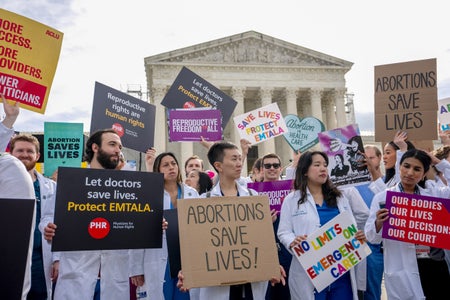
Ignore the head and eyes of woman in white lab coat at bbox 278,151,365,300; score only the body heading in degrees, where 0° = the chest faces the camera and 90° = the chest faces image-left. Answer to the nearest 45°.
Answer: approximately 315°

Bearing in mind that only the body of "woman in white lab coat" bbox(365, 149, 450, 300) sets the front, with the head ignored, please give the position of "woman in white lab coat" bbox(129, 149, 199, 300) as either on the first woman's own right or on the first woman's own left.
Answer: on the first woman's own right

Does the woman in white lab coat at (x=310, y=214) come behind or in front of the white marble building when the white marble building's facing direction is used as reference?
in front

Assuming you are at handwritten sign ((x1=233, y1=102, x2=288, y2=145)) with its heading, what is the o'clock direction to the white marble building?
The white marble building is roughly at 6 o'clock from the handwritten sign.

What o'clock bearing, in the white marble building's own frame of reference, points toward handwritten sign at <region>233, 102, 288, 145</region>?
The handwritten sign is roughly at 12 o'clock from the white marble building.

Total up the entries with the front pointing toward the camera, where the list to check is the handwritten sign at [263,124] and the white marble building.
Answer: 2

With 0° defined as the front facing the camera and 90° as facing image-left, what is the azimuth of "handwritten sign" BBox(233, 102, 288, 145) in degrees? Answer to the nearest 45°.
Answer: approximately 0°

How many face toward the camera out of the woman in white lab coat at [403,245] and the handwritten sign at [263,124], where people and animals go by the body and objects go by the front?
2
